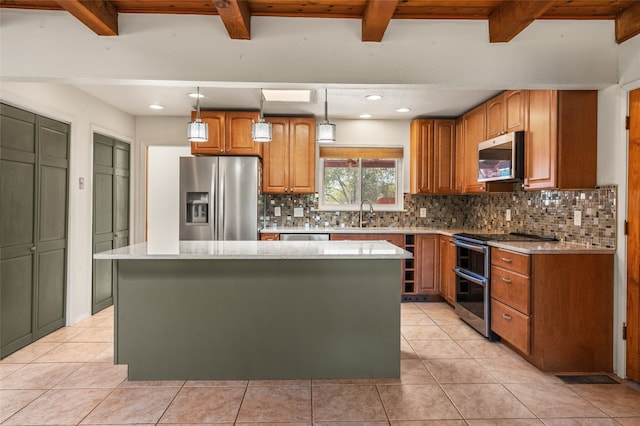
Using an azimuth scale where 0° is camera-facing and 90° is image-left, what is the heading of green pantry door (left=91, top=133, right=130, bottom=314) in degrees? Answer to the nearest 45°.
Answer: approximately 315°

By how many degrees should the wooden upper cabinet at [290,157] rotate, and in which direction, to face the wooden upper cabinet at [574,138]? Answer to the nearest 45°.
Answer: approximately 45° to its left

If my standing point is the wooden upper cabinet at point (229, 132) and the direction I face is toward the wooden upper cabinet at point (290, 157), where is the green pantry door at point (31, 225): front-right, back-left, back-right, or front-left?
back-right

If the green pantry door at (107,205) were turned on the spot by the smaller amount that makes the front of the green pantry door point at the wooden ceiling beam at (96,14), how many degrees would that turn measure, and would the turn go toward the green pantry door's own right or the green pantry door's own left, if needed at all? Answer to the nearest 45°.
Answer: approximately 45° to the green pantry door's own right

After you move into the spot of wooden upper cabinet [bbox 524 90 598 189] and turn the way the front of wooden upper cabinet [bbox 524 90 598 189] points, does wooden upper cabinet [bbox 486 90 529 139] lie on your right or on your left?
on your right
